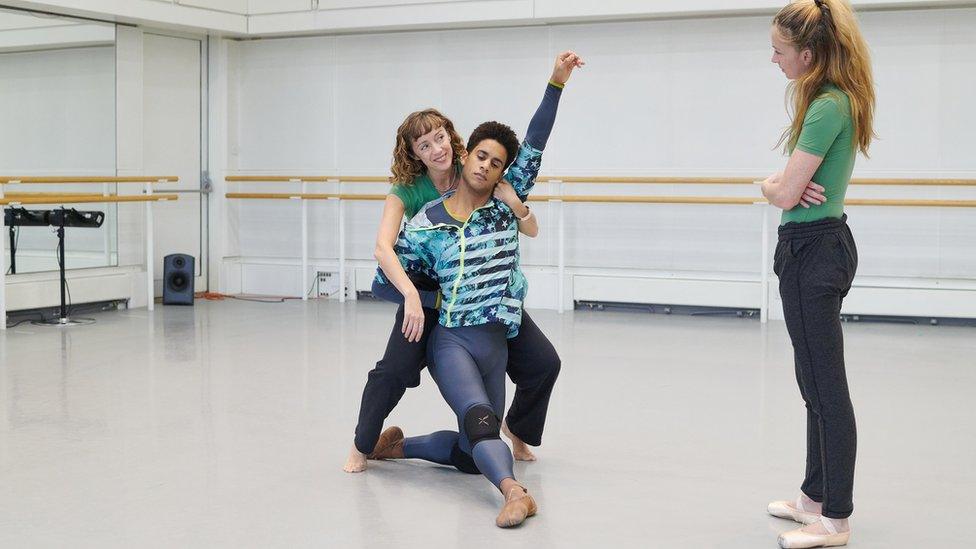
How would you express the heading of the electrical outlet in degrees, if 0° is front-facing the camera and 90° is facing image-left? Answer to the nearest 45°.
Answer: approximately 0°

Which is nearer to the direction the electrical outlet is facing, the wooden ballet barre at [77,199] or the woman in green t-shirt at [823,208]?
the woman in green t-shirt

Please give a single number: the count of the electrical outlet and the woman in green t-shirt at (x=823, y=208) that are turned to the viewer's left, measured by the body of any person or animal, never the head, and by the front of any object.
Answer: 1

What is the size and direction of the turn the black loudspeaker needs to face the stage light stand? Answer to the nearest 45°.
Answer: approximately 45° to its right

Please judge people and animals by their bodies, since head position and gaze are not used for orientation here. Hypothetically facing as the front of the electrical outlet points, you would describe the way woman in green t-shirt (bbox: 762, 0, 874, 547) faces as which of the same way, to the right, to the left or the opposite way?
to the right

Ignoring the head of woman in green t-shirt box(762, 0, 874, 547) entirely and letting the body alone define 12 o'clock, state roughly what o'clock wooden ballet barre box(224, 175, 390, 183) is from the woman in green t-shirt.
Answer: The wooden ballet barre is roughly at 2 o'clock from the woman in green t-shirt.

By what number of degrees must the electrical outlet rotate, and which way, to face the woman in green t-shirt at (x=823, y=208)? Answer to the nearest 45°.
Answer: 0° — it already faces them

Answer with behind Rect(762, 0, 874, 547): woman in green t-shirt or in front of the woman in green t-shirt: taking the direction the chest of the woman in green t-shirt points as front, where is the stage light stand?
in front

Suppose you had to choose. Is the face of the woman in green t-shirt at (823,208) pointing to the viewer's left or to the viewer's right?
to the viewer's left

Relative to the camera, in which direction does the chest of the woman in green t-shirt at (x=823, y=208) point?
to the viewer's left
